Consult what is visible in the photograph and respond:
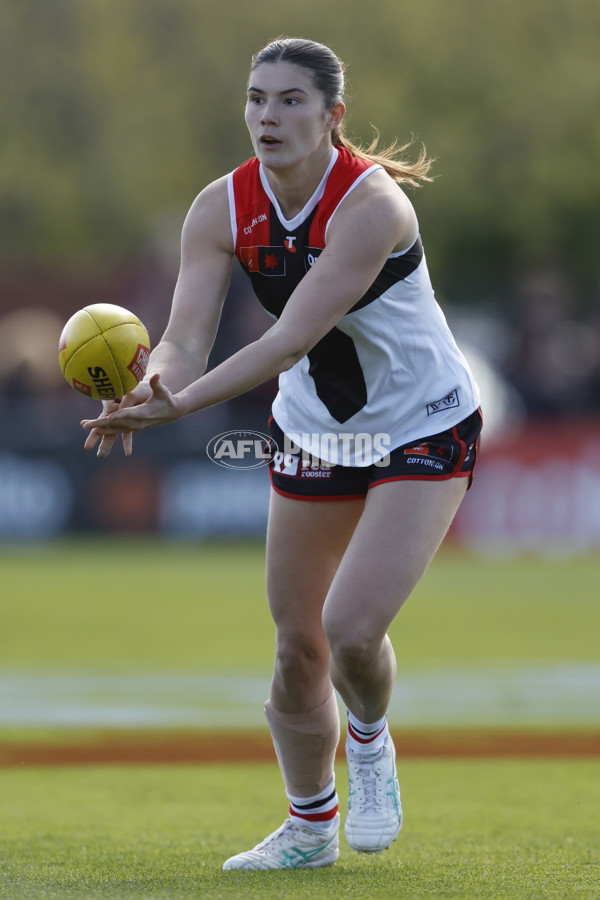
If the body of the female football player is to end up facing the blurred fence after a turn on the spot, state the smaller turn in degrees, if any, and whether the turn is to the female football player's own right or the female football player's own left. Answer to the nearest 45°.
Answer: approximately 135° to the female football player's own right

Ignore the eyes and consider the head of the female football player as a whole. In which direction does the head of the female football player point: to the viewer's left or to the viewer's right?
to the viewer's left

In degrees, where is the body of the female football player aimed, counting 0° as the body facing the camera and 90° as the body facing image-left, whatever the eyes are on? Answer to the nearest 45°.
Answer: approximately 45°
